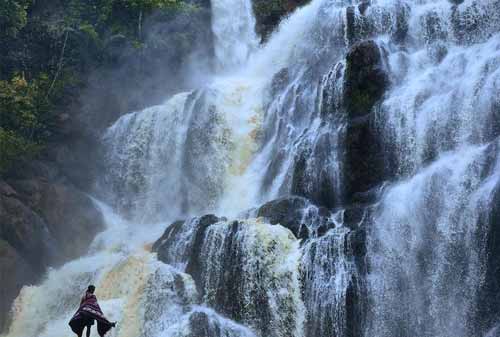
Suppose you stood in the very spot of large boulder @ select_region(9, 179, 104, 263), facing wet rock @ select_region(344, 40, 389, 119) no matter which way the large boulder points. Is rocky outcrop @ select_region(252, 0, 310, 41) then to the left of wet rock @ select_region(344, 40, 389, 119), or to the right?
left

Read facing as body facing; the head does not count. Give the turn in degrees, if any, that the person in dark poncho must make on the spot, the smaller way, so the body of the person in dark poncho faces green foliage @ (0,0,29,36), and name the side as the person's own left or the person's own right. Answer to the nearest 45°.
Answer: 0° — they already face it

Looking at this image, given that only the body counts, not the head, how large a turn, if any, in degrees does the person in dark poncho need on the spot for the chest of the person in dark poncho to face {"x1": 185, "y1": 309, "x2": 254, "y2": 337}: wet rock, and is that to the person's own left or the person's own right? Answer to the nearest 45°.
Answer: approximately 45° to the person's own right

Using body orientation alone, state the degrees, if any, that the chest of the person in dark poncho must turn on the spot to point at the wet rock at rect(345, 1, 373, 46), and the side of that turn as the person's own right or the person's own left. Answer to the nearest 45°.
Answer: approximately 45° to the person's own right

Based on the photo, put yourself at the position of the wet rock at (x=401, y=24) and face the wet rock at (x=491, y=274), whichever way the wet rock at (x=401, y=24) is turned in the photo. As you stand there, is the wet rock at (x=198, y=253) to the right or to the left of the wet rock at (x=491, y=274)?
right

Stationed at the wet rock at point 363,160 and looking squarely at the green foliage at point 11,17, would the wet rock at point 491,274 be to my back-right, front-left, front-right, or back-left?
back-left

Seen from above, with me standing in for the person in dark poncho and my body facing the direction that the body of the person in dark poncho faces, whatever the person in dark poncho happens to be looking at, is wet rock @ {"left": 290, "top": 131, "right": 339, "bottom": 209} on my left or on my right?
on my right

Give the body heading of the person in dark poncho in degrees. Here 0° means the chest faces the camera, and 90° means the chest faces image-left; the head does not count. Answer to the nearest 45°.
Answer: approximately 180°

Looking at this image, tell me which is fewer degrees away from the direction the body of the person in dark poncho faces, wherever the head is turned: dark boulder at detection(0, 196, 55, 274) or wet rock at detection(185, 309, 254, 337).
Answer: the dark boulder

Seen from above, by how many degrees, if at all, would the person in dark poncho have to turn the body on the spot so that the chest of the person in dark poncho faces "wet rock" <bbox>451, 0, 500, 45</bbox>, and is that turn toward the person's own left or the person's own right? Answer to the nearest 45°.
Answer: approximately 90° to the person's own right

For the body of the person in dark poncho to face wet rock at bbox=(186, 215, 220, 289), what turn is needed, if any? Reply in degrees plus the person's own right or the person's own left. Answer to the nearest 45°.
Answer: approximately 45° to the person's own right

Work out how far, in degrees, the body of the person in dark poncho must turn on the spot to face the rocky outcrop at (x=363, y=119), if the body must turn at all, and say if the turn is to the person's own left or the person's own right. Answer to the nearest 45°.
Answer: approximately 45° to the person's own right

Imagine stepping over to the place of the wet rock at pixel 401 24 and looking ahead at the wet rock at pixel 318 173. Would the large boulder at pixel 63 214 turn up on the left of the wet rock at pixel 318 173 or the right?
right
